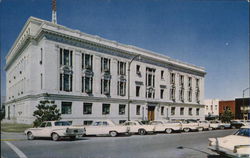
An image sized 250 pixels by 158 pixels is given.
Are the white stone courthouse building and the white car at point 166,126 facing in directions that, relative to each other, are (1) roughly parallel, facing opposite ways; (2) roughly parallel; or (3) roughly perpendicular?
roughly parallel, facing opposite ways

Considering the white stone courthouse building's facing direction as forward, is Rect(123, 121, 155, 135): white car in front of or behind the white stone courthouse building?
in front

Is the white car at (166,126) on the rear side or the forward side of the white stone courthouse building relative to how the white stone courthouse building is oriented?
on the forward side

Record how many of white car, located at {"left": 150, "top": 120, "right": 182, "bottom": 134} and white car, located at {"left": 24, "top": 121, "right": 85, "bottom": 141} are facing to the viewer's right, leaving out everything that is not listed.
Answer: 0

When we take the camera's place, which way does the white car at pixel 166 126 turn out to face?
facing away from the viewer and to the left of the viewer

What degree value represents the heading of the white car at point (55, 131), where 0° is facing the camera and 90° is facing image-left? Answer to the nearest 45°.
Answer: approximately 135°

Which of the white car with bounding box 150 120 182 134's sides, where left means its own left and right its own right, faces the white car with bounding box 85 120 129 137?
left
